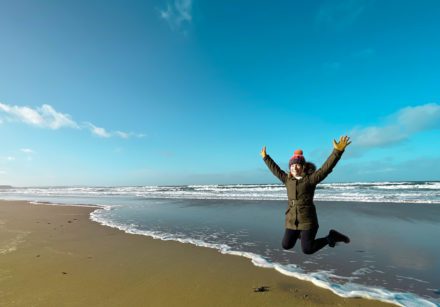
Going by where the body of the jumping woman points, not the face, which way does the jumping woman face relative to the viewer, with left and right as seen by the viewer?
facing the viewer and to the left of the viewer
